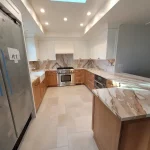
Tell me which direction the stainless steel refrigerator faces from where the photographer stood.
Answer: facing the viewer and to the right of the viewer

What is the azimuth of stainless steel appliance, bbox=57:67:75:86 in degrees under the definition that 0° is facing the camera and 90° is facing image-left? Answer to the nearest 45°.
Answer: approximately 0°

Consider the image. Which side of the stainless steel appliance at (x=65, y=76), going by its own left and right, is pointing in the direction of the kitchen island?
front

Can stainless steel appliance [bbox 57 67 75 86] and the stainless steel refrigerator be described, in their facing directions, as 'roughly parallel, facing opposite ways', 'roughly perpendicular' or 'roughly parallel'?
roughly perpendicular

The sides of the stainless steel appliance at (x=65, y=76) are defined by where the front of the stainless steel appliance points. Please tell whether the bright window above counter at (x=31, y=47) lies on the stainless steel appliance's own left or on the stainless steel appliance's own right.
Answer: on the stainless steel appliance's own right

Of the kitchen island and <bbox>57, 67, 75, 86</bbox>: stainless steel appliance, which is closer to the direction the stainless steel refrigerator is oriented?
the kitchen island

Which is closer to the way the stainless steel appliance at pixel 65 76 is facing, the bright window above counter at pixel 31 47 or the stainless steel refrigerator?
the stainless steel refrigerator

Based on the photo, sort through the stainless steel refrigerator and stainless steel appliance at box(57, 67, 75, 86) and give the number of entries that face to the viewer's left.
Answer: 0

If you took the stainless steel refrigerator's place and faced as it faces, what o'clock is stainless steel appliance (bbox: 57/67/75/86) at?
The stainless steel appliance is roughly at 9 o'clock from the stainless steel refrigerator.

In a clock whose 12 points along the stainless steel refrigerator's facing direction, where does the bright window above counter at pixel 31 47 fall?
The bright window above counter is roughly at 8 o'clock from the stainless steel refrigerator.

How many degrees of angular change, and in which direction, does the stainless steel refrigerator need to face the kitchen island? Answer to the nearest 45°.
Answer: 0° — it already faces it
